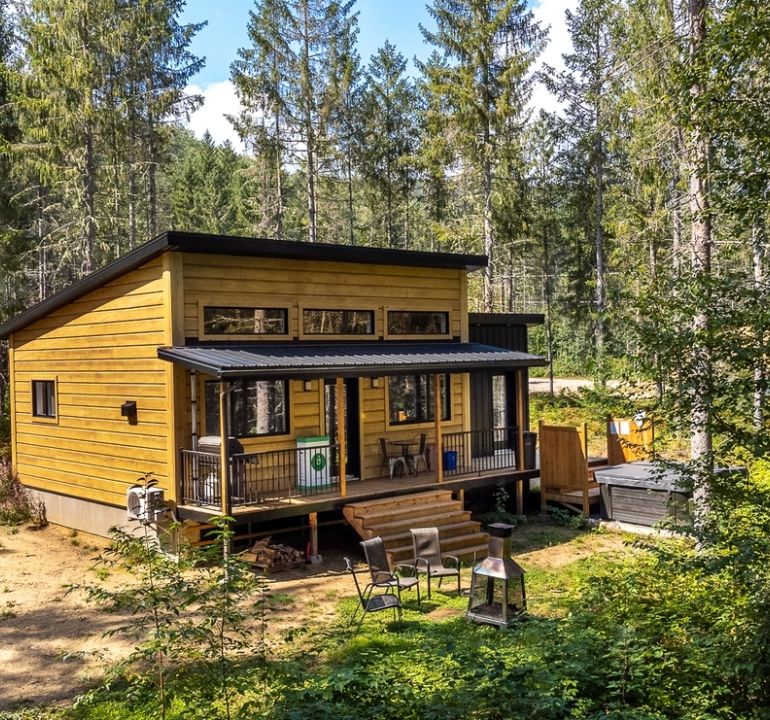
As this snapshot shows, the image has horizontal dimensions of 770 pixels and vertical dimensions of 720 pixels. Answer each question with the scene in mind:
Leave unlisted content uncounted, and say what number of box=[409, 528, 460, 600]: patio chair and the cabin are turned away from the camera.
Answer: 0

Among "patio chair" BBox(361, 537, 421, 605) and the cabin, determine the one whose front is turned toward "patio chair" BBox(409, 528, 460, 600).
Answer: the cabin

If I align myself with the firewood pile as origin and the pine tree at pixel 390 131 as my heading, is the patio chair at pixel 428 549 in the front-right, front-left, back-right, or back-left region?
back-right

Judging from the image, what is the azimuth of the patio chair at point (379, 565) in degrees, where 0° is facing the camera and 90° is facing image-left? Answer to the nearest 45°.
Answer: approximately 315°

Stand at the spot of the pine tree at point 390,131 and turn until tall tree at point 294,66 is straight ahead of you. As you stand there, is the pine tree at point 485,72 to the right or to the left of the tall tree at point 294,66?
left

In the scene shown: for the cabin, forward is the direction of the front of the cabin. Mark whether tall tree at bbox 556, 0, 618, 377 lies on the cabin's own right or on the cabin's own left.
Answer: on the cabin's own left
